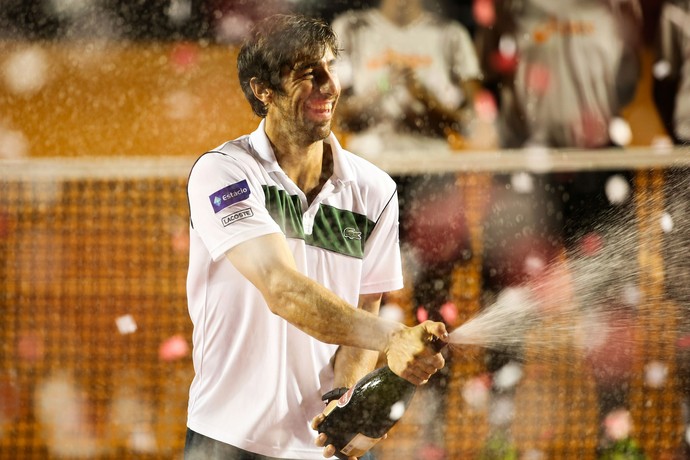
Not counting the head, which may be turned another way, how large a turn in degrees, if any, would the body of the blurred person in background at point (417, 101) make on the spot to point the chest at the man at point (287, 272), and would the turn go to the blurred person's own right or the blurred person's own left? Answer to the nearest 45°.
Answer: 0° — they already face them

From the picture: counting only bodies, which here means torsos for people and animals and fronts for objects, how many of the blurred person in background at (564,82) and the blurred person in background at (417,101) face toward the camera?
2

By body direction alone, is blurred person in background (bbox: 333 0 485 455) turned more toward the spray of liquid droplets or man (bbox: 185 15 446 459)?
the man

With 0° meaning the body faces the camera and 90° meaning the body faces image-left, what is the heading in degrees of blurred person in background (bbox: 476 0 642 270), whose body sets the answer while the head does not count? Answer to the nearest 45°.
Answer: approximately 0°

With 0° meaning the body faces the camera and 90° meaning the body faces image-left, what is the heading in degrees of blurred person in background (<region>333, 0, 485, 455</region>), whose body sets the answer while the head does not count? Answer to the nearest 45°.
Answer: approximately 0°

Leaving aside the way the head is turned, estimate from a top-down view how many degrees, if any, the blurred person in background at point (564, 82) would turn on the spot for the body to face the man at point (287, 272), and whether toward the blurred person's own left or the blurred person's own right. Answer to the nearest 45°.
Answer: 0° — they already face them

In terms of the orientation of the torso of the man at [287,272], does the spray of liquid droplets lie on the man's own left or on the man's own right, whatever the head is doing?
on the man's own left

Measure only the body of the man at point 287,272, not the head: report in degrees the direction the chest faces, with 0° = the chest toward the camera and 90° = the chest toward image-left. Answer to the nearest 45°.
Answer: approximately 315°
